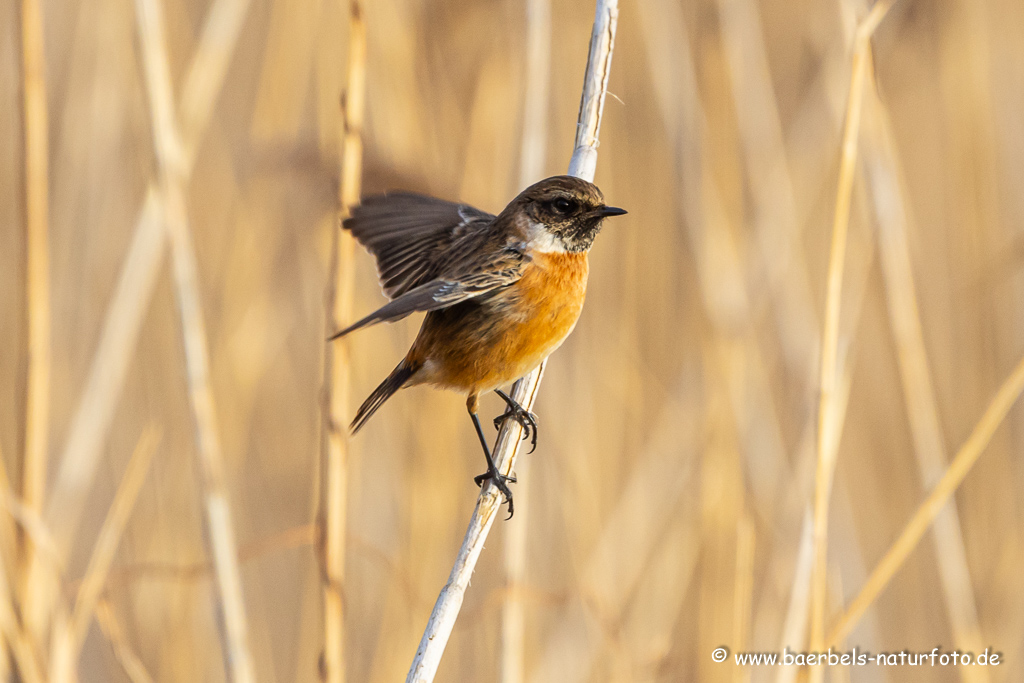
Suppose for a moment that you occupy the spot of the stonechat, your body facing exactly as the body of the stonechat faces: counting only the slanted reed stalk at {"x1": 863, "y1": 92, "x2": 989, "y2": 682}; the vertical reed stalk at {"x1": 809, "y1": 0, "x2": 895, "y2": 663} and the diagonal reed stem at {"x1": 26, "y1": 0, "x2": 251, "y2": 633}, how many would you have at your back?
1

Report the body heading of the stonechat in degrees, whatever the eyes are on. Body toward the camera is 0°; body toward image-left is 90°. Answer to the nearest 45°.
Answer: approximately 270°

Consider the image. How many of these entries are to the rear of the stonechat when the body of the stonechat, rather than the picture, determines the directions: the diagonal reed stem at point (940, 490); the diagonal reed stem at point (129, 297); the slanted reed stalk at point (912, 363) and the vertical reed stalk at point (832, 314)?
1

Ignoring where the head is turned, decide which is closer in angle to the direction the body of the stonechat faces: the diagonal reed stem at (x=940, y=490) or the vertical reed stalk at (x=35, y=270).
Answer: the diagonal reed stem

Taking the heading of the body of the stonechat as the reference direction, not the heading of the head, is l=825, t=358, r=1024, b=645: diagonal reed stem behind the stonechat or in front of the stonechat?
in front

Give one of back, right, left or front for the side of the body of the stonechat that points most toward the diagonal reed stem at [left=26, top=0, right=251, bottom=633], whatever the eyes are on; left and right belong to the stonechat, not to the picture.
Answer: back

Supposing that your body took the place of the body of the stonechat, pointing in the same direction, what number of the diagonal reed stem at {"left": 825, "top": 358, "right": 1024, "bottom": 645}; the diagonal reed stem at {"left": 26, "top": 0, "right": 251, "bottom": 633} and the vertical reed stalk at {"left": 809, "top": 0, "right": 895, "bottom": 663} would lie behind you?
1

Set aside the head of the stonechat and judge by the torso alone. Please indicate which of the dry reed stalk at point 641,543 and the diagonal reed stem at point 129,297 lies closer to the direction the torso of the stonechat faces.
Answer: the dry reed stalk
